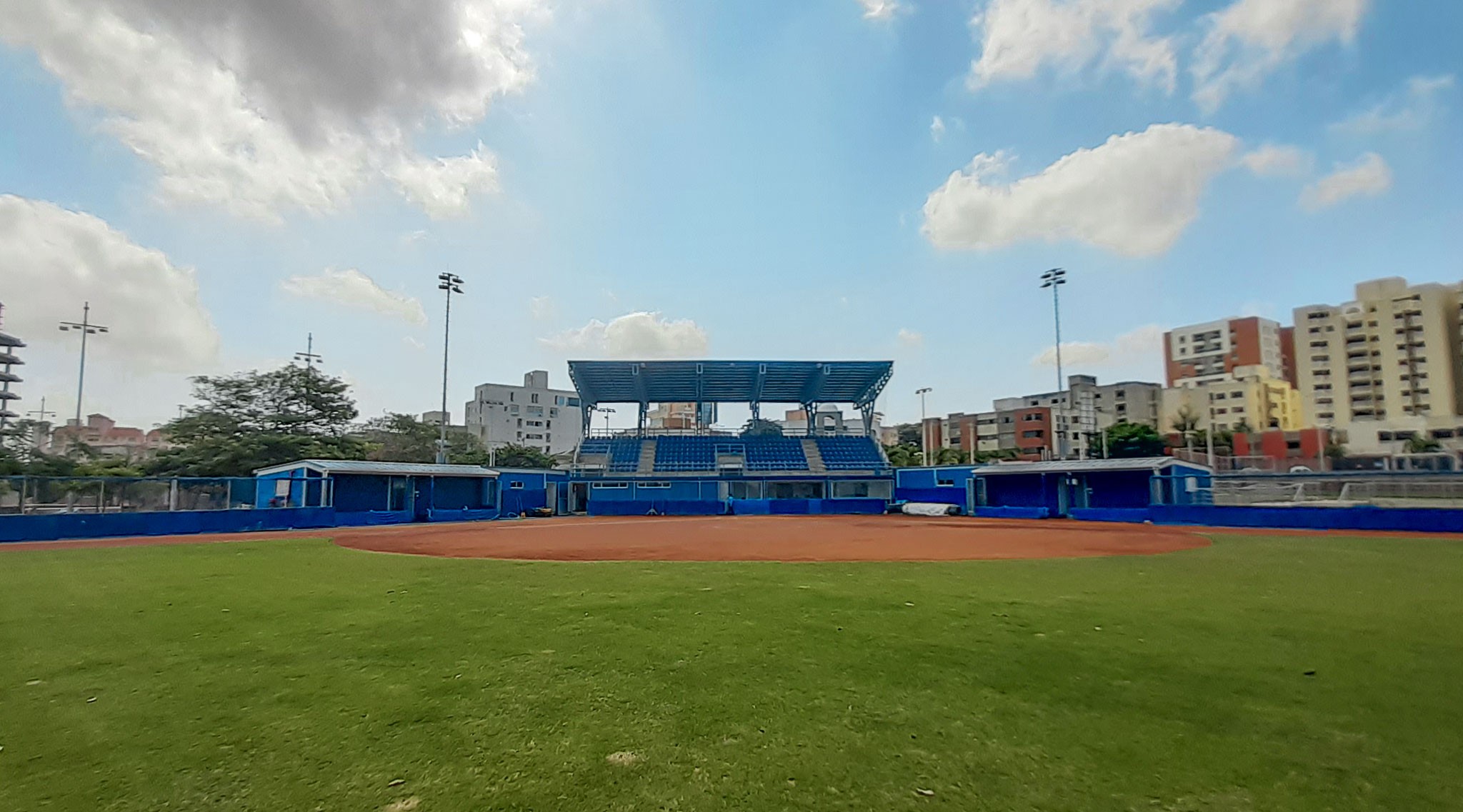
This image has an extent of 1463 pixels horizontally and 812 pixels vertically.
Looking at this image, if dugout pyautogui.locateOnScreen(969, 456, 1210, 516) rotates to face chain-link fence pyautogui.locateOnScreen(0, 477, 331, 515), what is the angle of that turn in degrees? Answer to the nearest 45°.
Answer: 0° — it already faces it

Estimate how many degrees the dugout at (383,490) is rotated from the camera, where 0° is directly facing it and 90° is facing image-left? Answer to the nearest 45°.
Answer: approximately 315°

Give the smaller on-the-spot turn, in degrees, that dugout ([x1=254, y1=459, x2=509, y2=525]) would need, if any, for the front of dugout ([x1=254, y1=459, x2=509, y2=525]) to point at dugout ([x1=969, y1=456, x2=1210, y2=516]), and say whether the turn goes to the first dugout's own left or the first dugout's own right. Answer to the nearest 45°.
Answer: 0° — it already faces it

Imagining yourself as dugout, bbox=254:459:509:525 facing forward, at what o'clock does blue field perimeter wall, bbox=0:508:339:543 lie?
The blue field perimeter wall is roughly at 3 o'clock from the dugout.

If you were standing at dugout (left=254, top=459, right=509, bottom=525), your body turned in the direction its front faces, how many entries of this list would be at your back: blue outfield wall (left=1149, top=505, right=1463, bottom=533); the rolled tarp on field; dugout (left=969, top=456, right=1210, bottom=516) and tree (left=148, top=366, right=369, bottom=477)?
1

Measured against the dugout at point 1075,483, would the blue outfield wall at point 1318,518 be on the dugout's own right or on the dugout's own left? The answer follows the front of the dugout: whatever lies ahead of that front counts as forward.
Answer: on the dugout's own left

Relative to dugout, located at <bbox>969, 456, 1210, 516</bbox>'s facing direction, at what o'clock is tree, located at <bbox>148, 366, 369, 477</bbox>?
The tree is roughly at 1 o'clock from the dugout.

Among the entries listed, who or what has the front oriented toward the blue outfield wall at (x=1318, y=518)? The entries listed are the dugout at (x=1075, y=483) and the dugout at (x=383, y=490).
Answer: the dugout at (x=383, y=490)

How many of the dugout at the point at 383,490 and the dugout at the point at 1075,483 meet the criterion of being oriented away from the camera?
0

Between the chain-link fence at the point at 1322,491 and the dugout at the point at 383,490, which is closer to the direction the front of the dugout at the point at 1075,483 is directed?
the dugout

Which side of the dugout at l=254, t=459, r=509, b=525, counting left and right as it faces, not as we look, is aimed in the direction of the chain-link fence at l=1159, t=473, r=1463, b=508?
front

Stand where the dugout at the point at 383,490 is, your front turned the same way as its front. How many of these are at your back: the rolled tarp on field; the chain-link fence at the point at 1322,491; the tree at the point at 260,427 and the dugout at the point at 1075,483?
1
